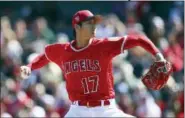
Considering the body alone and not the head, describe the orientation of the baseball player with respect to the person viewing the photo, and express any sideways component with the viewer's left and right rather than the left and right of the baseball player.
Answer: facing the viewer
